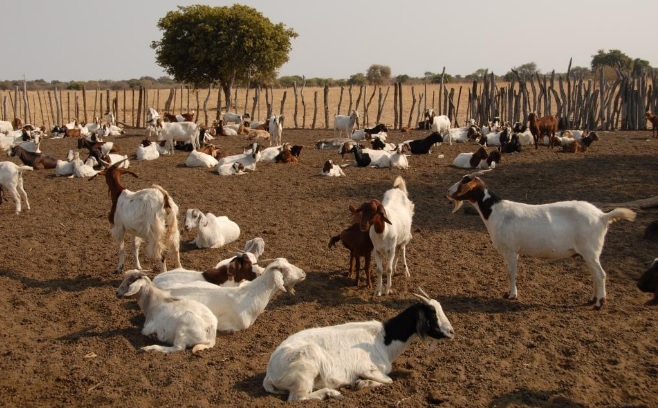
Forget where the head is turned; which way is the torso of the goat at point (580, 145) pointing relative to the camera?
to the viewer's right

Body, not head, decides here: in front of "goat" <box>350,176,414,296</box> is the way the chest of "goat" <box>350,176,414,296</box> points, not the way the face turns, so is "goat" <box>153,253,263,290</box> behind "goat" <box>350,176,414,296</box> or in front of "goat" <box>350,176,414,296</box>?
in front

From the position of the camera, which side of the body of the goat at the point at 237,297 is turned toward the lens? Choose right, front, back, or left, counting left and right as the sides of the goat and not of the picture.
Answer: right

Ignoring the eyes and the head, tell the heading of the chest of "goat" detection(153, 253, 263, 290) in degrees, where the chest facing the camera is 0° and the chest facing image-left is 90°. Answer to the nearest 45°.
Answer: approximately 270°

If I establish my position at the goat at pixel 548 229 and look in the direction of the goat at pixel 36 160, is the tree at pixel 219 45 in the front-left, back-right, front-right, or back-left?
front-right

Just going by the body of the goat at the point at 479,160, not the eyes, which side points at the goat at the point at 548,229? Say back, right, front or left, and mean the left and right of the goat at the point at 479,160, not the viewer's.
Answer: right

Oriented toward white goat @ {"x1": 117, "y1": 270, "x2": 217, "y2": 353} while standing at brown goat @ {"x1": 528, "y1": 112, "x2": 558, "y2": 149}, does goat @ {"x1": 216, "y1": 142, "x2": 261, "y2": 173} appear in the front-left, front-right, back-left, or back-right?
front-right

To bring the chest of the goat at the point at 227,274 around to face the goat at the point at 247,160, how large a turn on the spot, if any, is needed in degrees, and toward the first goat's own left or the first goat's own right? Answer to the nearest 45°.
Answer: approximately 90° to the first goat's own left

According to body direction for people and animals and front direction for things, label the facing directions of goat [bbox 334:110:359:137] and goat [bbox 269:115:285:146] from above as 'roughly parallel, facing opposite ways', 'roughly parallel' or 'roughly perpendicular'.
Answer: roughly perpendicular

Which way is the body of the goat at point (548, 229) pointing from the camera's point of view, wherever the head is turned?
to the viewer's left

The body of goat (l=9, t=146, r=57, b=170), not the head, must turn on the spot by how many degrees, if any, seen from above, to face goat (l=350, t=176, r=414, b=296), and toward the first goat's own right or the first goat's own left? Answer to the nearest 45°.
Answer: approximately 90° to the first goat's own left

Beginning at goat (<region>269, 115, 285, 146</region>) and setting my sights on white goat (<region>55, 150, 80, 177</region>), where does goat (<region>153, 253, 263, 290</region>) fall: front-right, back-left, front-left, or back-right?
front-left

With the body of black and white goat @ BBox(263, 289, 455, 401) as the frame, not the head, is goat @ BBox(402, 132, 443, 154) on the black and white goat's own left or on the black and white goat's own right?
on the black and white goat's own left

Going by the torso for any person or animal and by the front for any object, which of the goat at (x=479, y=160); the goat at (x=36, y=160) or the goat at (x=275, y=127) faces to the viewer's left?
the goat at (x=36, y=160)

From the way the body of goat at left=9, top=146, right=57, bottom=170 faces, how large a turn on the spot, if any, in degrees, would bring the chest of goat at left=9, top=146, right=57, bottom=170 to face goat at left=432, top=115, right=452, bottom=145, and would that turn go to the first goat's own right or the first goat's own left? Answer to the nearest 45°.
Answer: approximately 180°

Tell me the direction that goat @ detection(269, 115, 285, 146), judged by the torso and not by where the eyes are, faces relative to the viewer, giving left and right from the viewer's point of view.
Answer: facing the viewer

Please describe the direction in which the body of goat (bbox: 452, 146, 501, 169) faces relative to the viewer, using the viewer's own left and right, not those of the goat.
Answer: facing to the right of the viewer

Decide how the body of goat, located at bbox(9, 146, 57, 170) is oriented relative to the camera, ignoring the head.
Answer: to the viewer's left
